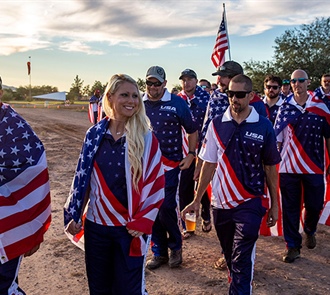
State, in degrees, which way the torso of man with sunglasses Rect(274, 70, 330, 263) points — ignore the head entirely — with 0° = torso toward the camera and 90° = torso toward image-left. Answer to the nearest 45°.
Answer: approximately 0°

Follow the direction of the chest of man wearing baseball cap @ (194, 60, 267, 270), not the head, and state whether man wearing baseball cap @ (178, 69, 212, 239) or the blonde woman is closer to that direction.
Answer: the blonde woman

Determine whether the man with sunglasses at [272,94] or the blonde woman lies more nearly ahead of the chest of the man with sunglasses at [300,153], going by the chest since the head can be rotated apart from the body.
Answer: the blonde woman

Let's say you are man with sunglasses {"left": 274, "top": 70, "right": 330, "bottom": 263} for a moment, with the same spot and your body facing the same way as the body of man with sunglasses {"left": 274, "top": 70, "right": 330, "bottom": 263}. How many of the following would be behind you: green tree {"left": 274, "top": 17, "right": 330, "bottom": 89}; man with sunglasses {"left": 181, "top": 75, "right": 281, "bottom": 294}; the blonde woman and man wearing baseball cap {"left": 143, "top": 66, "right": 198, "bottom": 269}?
1

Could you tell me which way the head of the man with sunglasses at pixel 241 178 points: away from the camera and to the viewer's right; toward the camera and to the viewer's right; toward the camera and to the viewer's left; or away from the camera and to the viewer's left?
toward the camera and to the viewer's left

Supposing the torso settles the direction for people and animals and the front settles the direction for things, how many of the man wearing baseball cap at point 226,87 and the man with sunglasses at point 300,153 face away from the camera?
0

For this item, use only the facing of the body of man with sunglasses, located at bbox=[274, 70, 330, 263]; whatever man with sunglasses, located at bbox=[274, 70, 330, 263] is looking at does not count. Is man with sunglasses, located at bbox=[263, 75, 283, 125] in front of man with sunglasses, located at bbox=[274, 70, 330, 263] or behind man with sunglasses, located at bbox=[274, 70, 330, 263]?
behind

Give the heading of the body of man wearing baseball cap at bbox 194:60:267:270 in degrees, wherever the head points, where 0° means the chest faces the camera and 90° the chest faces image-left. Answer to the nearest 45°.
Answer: approximately 45°

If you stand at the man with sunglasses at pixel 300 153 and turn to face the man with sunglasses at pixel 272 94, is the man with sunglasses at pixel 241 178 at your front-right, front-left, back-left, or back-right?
back-left

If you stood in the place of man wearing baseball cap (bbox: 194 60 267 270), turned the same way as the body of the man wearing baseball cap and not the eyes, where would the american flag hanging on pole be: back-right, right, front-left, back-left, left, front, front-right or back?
back-right

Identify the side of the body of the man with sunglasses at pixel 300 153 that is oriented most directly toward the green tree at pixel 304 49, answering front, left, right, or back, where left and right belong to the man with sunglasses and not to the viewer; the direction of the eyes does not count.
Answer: back

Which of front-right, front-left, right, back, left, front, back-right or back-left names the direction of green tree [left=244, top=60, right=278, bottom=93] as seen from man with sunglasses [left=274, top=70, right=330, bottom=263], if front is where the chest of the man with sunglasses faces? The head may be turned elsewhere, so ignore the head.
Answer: back
